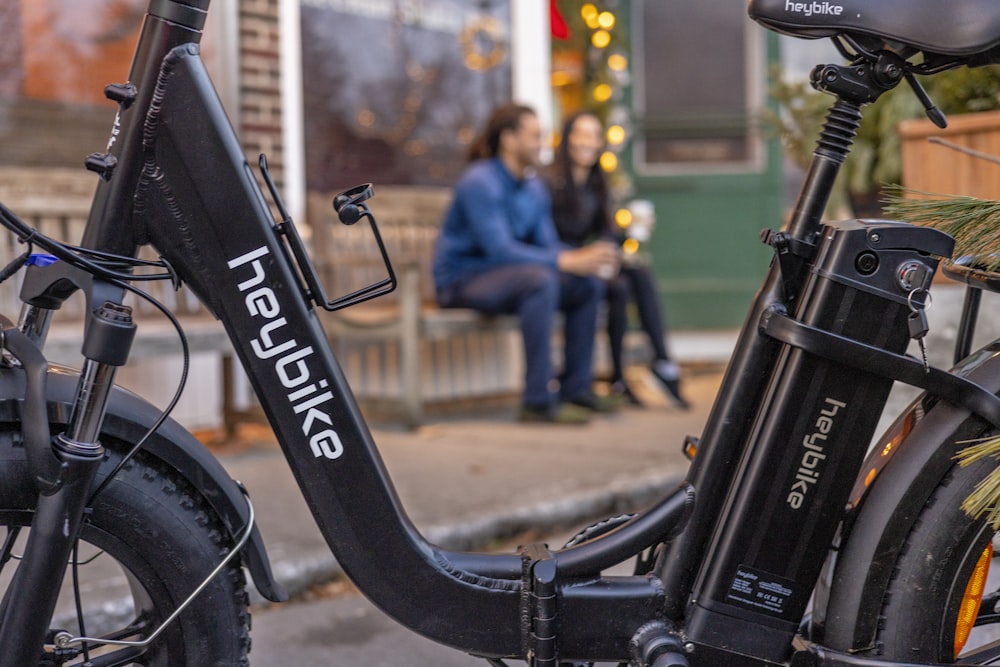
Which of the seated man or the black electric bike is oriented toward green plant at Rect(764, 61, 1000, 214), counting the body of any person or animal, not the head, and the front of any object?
the seated man

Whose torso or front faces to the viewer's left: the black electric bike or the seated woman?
the black electric bike

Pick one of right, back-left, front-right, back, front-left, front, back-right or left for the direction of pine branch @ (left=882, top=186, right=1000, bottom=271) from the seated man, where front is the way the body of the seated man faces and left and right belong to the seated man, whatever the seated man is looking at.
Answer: front-right

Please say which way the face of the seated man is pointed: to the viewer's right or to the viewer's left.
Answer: to the viewer's right

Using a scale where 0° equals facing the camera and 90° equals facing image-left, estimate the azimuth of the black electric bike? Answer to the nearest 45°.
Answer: approximately 90°

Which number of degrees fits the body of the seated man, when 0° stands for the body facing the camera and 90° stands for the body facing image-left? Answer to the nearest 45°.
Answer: approximately 315°

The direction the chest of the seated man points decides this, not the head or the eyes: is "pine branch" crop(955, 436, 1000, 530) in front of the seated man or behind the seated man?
in front

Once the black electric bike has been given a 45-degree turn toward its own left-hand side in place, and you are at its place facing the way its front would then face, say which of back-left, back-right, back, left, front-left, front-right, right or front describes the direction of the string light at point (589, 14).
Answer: back-right

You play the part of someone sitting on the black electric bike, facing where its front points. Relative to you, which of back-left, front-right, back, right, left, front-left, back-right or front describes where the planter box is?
back-right

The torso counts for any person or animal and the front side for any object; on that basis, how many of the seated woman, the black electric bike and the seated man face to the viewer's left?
1

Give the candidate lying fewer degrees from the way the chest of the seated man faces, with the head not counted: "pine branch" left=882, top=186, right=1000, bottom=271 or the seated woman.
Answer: the pine branch

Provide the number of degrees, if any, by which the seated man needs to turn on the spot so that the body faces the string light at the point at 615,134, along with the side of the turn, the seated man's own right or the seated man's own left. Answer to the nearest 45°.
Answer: approximately 135° to the seated man's own left

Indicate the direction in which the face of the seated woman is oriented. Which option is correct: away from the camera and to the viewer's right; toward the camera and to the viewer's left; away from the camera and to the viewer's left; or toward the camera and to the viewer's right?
toward the camera and to the viewer's left
